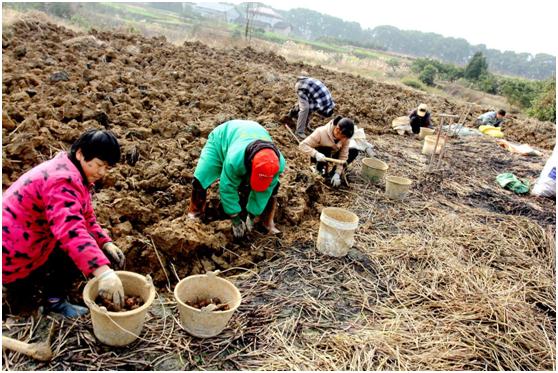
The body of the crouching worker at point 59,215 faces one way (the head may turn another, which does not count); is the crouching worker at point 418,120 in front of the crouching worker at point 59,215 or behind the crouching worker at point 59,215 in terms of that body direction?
in front

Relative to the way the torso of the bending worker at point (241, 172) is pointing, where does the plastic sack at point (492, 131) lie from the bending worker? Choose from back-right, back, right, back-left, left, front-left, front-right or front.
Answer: left

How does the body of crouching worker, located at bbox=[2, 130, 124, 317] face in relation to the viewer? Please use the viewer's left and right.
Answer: facing to the right of the viewer

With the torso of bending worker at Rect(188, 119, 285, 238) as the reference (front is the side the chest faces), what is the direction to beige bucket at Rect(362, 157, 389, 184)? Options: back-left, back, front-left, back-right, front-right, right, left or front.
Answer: left

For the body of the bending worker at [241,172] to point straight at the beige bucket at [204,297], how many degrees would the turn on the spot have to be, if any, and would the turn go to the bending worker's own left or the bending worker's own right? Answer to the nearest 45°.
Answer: approximately 45° to the bending worker's own right

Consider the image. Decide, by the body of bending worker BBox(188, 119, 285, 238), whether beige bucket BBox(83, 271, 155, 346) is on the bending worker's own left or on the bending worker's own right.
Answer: on the bending worker's own right

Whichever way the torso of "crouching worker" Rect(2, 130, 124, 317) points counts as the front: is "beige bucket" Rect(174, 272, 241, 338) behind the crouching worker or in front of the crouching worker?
in front

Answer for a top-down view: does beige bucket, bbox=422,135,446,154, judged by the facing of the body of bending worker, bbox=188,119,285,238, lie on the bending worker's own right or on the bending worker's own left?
on the bending worker's own left

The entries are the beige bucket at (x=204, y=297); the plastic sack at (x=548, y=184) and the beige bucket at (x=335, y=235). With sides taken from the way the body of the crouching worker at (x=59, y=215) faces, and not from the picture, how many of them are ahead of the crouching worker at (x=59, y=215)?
3

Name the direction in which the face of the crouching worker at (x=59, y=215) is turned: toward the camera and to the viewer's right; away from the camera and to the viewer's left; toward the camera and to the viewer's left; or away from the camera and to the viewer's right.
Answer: toward the camera and to the viewer's right

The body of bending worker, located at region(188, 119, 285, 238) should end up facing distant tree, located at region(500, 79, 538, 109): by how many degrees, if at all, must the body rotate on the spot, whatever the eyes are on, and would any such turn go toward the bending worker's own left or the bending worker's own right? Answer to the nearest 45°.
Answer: approximately 90° to the bending worker's own left

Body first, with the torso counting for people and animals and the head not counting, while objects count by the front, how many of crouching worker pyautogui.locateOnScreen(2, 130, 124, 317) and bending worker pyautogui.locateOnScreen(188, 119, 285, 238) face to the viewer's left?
0

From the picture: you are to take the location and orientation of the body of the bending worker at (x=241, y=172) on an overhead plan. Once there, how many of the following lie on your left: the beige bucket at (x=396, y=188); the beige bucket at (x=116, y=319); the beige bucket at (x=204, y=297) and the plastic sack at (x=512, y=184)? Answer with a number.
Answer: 2

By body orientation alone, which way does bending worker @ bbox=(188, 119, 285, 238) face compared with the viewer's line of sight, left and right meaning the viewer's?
facing the viewer and to the right of the viewer
